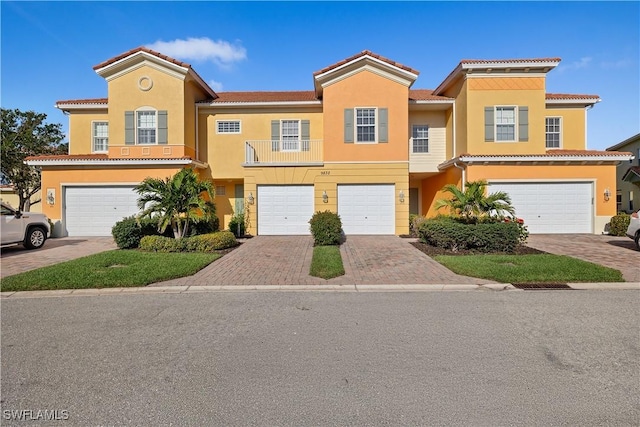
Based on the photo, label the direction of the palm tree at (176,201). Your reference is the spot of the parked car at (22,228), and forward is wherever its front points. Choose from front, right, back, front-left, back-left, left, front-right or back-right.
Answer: front-right

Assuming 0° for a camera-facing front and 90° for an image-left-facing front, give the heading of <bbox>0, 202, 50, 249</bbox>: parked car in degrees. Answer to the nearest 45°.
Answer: approximately 270°

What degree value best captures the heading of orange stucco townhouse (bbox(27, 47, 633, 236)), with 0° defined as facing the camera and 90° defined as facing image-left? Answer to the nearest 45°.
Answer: approximately 0°

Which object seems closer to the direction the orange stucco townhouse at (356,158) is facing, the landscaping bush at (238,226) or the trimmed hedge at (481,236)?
the trimmed hedge

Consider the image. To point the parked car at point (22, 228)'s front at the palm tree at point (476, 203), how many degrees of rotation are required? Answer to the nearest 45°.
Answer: approximately 45° to its right

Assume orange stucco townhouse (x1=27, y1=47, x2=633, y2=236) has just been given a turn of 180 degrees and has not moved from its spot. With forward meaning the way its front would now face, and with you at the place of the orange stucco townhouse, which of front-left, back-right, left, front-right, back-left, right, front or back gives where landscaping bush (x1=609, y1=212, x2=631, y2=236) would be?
right

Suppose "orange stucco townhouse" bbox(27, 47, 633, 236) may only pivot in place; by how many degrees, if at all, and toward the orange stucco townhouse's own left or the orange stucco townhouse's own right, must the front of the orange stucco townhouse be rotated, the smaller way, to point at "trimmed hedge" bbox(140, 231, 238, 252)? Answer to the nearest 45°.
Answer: approximately 45° to the orange stucco townhouse's own right

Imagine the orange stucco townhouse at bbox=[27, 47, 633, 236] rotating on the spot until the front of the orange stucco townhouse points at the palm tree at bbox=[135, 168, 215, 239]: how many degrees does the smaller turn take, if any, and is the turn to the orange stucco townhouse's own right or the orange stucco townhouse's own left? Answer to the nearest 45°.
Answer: approximately 45° to the orange stucco townhouse's own right
